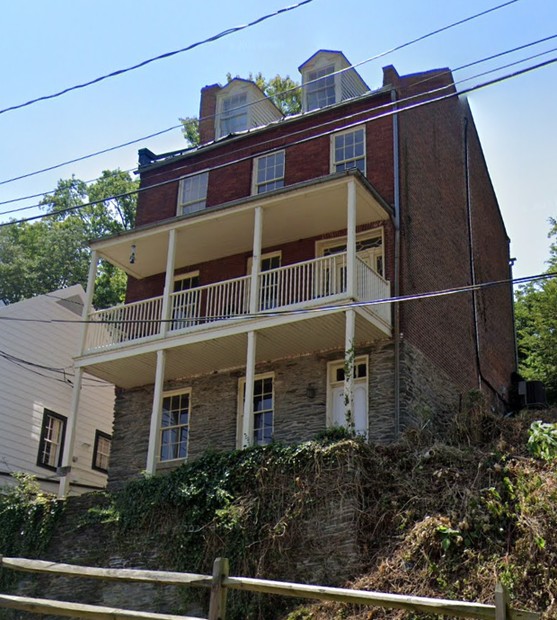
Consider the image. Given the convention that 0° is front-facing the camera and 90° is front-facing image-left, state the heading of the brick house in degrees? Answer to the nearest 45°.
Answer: approximately 45°

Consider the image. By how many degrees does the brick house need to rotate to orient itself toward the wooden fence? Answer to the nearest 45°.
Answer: approximately 45° to its left

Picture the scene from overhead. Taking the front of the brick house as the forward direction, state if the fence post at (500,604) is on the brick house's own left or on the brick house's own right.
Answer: on the brick house's own left

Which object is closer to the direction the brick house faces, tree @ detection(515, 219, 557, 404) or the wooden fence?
the wooden fence

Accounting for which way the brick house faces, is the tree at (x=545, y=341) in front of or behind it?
behind

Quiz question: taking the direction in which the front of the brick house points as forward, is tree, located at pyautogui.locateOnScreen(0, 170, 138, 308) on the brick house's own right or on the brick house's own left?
on the brick house's own right

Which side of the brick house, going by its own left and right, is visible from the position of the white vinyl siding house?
right

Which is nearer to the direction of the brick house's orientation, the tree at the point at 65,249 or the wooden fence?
the wooden fence
